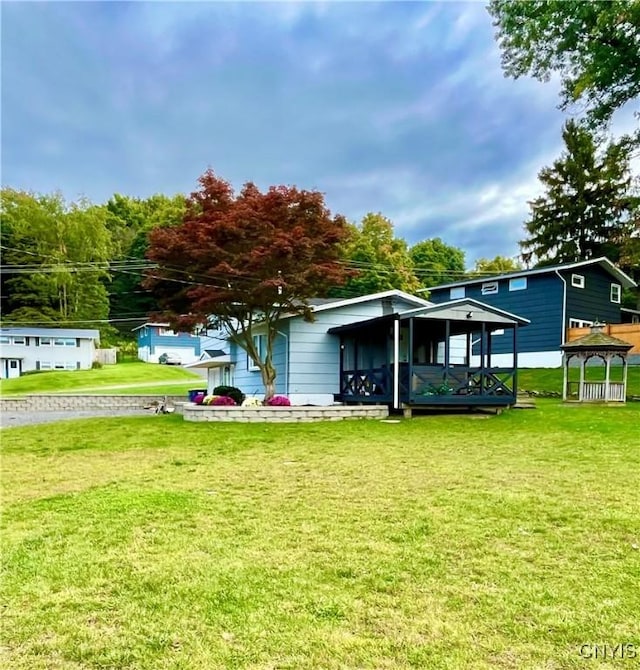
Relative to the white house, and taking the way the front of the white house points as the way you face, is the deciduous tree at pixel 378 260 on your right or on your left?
on your left

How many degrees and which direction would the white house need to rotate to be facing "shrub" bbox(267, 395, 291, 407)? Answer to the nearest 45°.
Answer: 0° — it already faces it

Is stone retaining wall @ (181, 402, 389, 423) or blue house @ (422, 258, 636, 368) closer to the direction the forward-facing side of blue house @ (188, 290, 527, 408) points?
the stone retaining wall

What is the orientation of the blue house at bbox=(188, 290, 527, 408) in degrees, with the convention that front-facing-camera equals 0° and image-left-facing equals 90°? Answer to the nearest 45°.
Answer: approximately 45°

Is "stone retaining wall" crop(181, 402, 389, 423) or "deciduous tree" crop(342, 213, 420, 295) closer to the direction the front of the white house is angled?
the stone retaining wall

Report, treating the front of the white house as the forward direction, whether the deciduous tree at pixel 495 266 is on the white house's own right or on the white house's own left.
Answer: on the white house's own left

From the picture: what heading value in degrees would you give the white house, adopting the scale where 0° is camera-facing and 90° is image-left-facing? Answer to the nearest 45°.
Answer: approximately 0°

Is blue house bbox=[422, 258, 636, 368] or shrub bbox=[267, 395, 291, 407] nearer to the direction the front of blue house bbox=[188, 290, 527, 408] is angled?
the shrub

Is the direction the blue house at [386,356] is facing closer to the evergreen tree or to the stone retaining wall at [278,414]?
the stone retaining wall

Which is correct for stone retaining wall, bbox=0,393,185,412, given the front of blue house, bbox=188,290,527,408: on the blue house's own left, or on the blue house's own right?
on the blue house's own right
